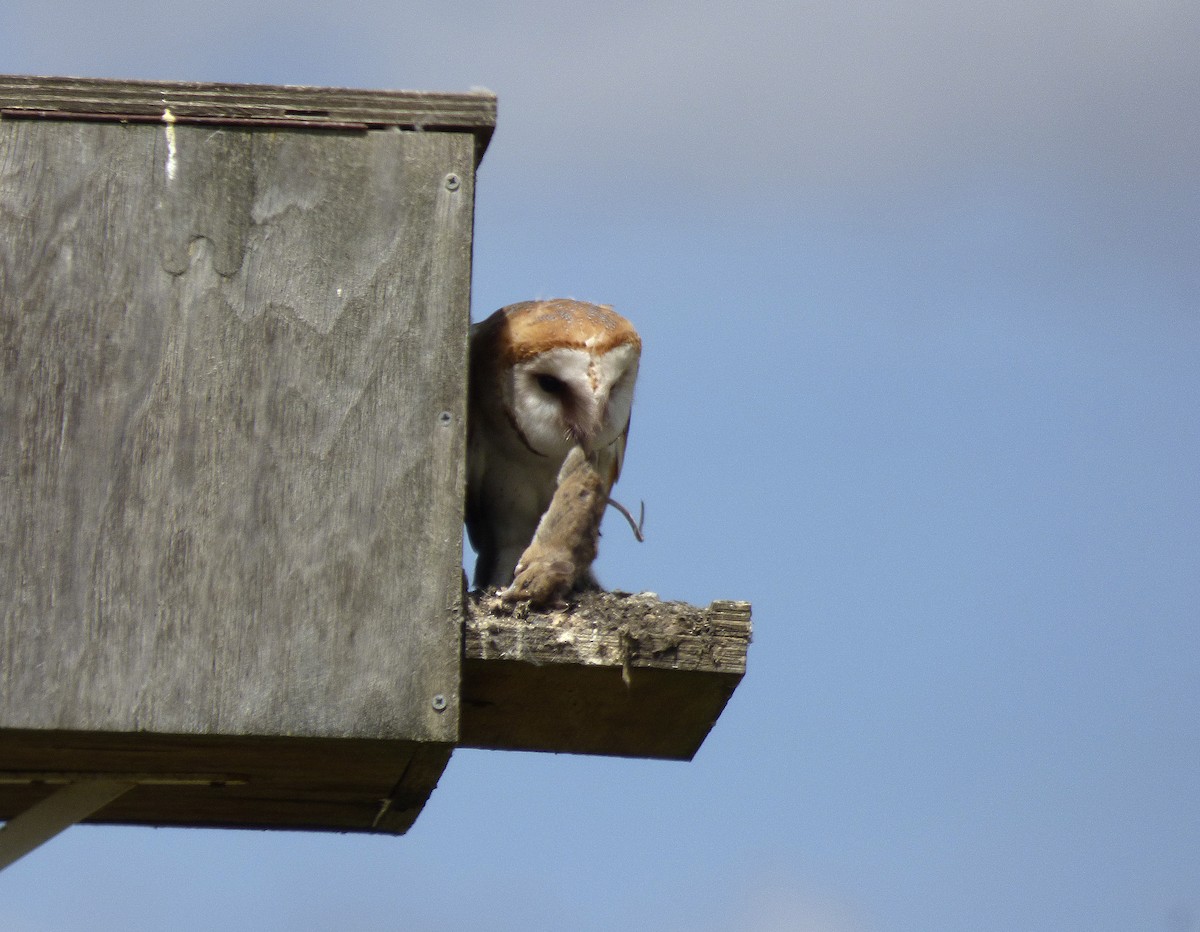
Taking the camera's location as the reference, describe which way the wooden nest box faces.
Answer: facing to the right of the viewer
